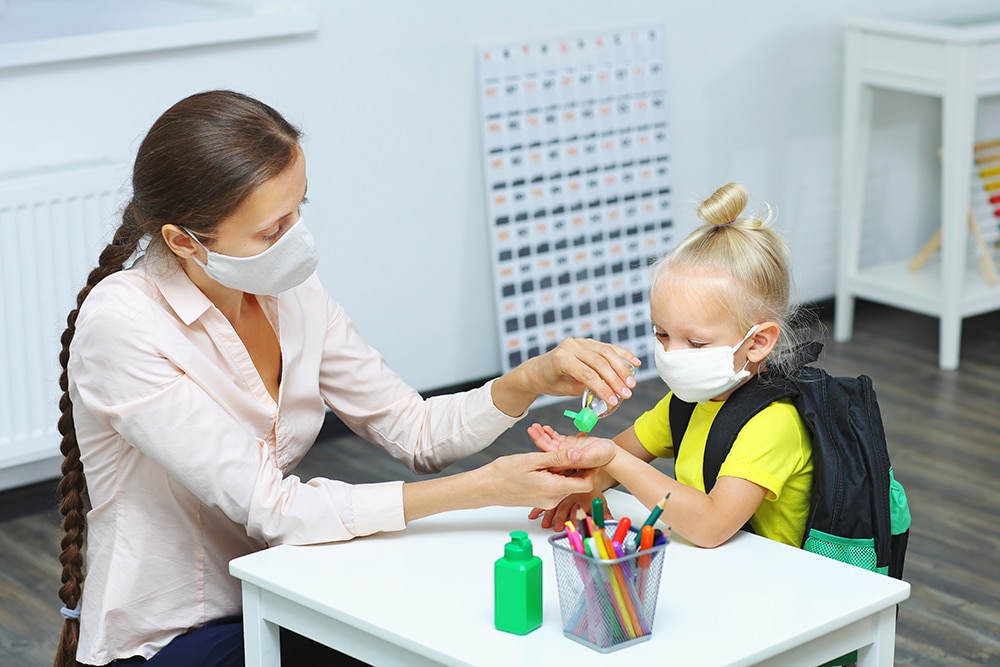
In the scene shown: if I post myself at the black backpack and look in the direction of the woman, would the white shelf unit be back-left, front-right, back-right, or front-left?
back-right

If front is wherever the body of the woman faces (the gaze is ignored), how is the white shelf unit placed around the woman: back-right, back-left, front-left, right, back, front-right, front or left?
left

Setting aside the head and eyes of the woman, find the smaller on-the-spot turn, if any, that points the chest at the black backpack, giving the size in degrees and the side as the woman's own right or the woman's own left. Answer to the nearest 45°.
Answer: approximately 45° to the woman's own left

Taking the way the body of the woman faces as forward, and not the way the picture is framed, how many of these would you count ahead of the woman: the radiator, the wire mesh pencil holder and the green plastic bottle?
2

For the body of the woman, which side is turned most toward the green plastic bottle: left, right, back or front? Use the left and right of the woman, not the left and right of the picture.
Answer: front

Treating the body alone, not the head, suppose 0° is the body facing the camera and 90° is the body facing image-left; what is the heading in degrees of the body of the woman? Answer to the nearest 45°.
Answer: approximately 315°

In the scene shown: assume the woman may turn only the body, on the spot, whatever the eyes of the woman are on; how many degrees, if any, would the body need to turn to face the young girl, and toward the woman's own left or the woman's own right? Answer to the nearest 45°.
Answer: approximately 45° to the woman's own left

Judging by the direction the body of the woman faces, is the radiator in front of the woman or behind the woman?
behind

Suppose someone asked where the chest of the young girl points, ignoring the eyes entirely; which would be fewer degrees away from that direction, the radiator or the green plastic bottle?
the green plastic bottle

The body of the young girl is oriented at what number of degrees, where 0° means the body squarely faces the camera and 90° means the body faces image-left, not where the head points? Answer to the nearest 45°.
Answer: approximately 45°

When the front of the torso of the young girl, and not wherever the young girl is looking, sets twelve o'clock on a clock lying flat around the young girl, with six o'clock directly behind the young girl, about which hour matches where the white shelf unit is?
The white shelf unit is roughly at 5 o'clock from the young girl.
